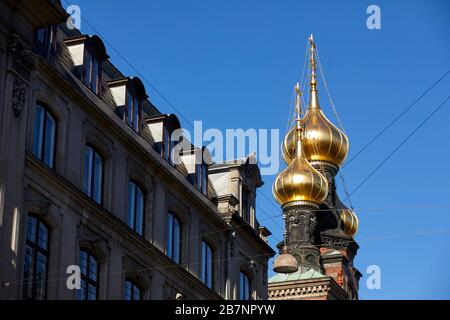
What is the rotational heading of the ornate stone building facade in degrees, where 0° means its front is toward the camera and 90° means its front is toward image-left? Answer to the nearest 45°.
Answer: approximately 315°
